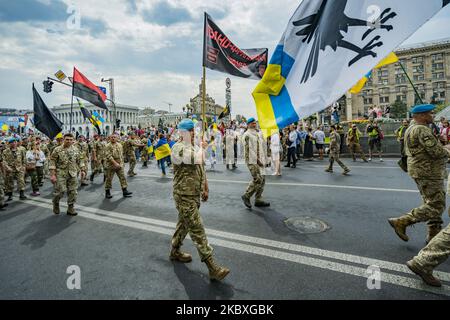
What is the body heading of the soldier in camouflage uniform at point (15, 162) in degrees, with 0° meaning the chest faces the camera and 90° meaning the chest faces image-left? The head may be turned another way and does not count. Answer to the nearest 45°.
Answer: approximately 0°

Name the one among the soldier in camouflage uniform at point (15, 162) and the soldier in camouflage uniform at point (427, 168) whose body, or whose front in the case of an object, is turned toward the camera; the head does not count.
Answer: the soldier in camouflage uniform at point (15, 162)

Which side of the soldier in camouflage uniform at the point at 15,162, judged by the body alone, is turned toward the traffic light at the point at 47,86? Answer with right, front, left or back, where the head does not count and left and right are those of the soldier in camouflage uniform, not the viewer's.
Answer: back
